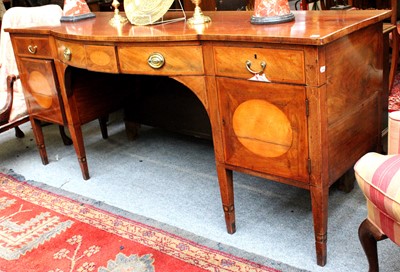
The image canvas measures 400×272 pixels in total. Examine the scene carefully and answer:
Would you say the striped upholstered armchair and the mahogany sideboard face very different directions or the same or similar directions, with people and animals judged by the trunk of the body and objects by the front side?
same or similar directions

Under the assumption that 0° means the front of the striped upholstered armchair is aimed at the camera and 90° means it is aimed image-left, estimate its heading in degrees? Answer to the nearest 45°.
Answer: approximately 45°

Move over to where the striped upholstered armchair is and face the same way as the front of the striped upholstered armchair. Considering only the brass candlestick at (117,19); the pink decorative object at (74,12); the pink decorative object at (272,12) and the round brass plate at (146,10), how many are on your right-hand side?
4

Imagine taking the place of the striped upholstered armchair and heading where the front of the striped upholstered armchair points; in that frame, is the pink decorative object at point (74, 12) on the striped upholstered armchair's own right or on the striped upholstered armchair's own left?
on the striped upholstered armchair's own right

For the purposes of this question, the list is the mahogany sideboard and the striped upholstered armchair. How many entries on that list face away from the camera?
0

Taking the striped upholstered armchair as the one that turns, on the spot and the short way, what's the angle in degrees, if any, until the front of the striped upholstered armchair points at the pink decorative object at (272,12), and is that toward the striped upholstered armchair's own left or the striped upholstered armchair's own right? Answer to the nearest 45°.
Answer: approximately 90° to the striped upholstered armchair's own right

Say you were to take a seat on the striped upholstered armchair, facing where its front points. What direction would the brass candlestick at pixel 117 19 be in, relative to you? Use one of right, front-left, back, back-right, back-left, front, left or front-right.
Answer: right

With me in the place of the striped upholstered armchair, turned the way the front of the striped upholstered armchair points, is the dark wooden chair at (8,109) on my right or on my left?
on my right

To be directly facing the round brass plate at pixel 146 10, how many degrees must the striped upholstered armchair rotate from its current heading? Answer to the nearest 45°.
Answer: approximately 90° to its right
